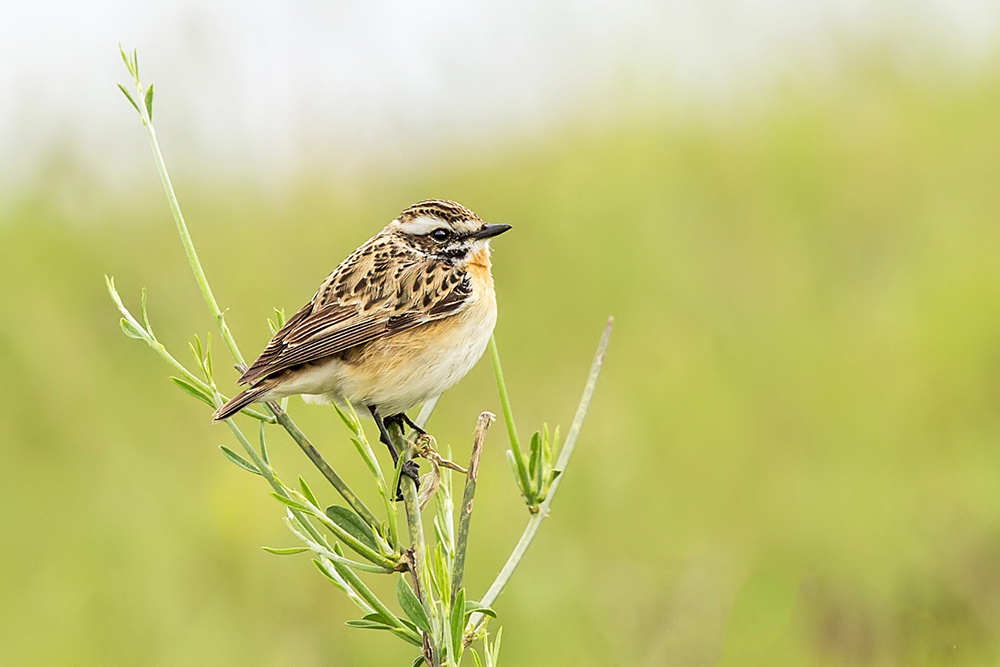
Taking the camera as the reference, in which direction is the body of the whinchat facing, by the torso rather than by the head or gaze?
to the viewer's right

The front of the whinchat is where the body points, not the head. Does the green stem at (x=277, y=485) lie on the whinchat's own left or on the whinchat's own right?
on the whinchat's own right

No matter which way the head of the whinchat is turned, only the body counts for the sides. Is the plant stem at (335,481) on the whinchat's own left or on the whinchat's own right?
on the whinchat's own right
